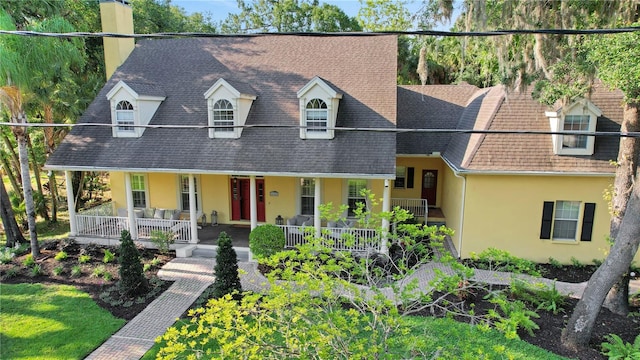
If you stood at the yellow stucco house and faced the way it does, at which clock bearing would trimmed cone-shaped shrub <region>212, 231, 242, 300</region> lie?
The trimmed cone-shaped shrub is roughly at 1 o'clock from the yellow stucco house.

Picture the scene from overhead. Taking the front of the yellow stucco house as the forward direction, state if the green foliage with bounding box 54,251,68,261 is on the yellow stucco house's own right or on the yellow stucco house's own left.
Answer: on the yellow stucco house's own right

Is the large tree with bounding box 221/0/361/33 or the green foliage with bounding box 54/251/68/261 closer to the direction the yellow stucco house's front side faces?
the green foliage

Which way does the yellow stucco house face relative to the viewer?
toward the camera

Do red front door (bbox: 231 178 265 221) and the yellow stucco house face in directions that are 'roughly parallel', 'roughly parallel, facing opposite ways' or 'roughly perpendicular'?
roughly parallel

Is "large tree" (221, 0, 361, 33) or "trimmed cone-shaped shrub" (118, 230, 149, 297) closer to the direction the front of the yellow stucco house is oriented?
the trimmed cone-shaped shrub

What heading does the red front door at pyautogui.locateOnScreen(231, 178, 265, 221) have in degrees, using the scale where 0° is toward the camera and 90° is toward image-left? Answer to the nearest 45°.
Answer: approximately 0°

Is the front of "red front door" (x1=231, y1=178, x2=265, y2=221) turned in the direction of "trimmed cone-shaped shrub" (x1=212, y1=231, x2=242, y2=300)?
yes

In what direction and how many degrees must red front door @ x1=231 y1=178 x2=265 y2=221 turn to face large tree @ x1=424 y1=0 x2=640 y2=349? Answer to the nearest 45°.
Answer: approximately 45° to its left

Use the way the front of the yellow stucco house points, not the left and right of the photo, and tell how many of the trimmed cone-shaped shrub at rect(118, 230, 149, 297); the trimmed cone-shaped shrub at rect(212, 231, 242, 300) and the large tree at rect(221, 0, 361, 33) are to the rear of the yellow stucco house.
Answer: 1

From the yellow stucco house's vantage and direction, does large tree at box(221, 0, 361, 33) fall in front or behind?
behind
